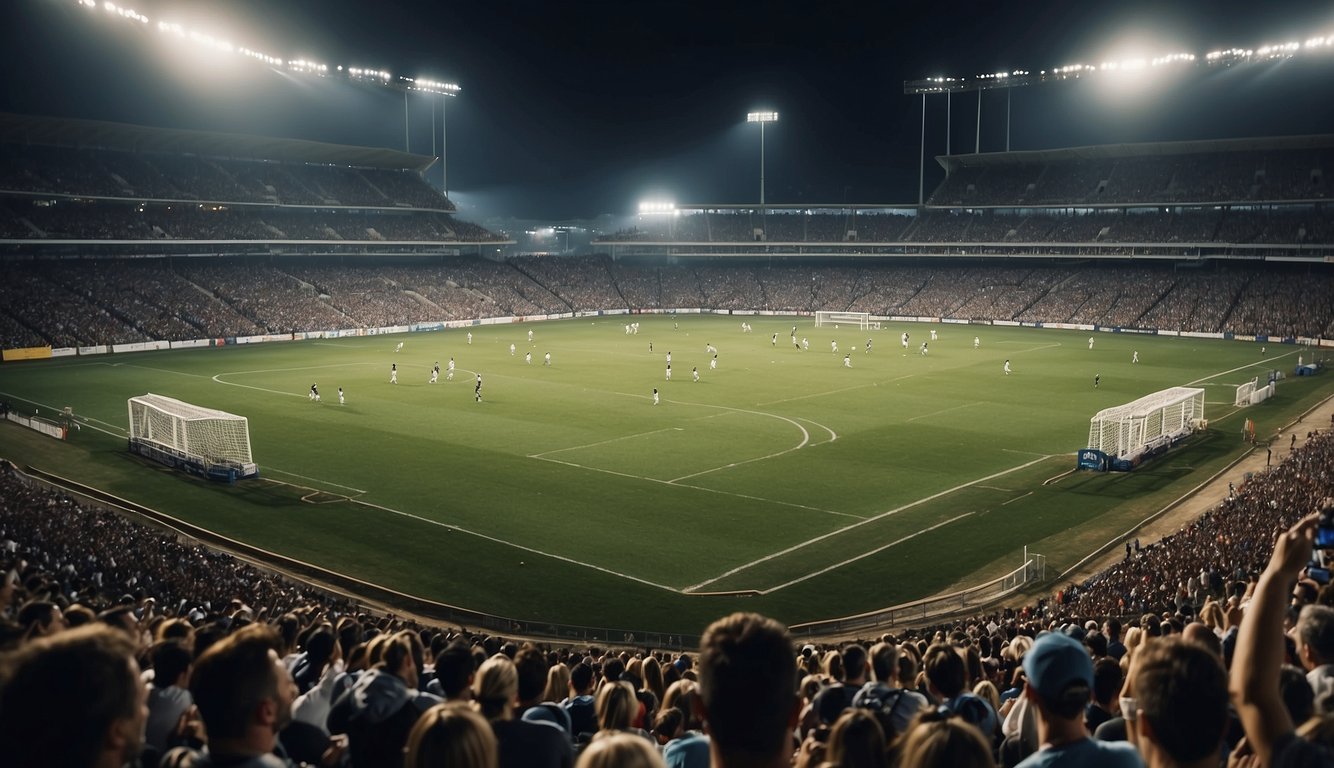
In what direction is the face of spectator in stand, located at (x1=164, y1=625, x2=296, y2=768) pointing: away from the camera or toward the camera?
away from the camera

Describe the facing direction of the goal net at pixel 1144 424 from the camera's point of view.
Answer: facing away from the viewer and to the left of the viewer

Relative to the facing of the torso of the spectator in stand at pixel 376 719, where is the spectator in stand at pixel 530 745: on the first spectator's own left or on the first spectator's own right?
on the first spectator's own right

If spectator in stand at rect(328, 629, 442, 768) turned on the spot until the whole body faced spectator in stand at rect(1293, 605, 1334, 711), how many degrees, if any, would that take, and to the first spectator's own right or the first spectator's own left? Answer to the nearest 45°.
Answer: approximately 45° to the first spectator's own right

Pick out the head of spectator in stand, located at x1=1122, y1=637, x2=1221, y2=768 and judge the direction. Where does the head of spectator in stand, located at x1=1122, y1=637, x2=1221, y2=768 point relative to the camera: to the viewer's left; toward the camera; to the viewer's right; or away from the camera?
away from the camera

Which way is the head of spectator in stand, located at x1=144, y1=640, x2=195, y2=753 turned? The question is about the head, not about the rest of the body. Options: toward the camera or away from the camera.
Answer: away from the camera

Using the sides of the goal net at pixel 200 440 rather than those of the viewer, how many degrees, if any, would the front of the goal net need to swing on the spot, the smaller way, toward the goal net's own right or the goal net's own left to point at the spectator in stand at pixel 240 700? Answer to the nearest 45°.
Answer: approximately 135° to the goal net's own right

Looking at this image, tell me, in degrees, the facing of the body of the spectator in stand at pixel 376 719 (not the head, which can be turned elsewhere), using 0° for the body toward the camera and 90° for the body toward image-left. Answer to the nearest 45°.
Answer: approximately 225°

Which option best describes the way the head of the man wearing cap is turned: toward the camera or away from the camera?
away from the camera
